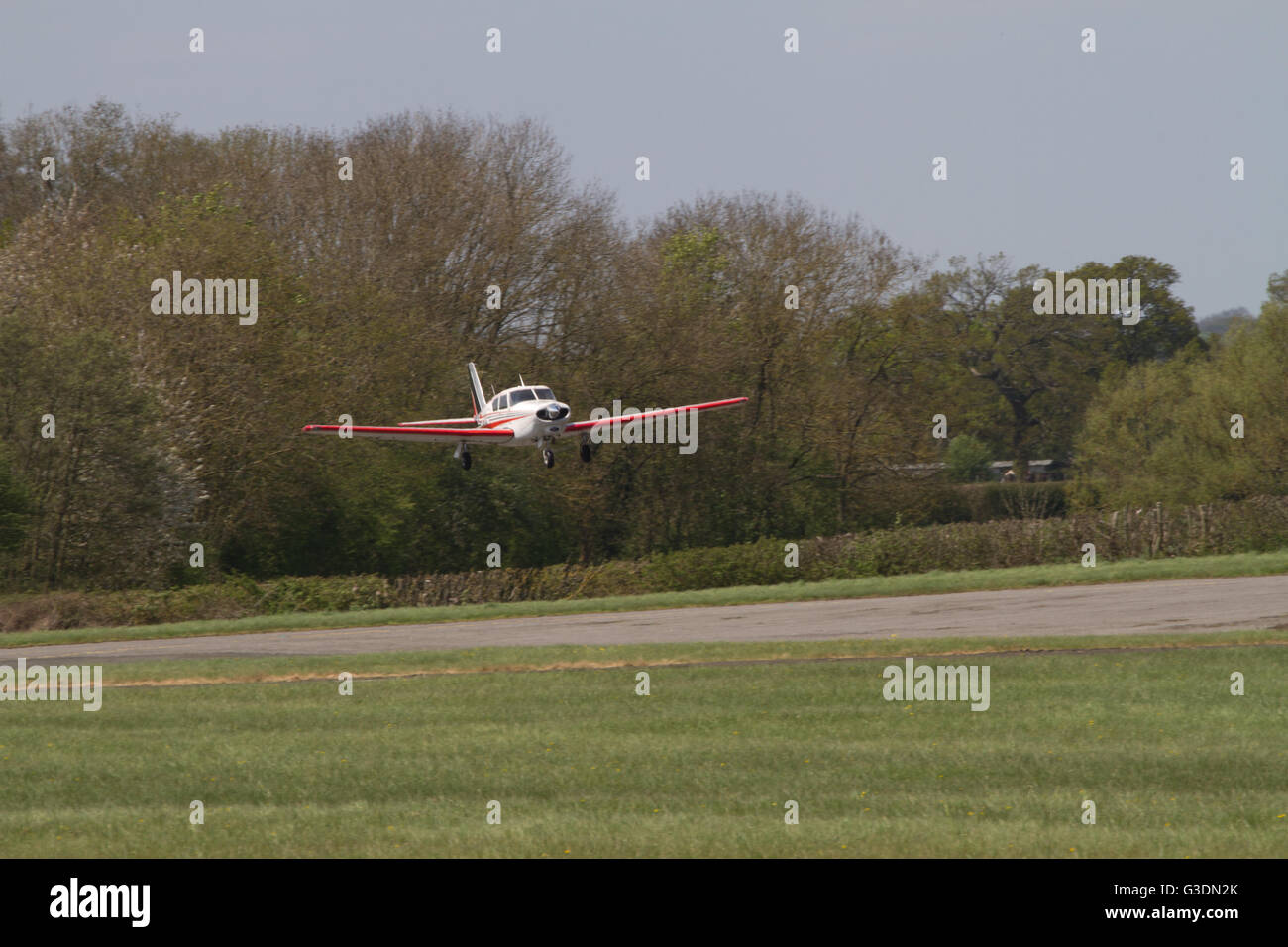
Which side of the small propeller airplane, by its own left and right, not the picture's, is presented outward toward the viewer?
front
